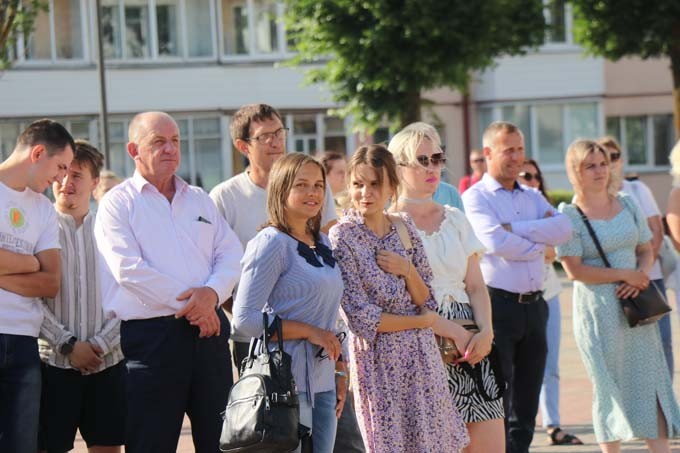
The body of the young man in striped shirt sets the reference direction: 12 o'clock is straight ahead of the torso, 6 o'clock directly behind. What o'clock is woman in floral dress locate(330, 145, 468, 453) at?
The woman in floral dress is roughly at 10 o'clock from the young man in striped shirt.

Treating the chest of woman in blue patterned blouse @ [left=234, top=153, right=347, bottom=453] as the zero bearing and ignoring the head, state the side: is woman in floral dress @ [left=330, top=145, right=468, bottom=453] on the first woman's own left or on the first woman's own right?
on the first woman's own left

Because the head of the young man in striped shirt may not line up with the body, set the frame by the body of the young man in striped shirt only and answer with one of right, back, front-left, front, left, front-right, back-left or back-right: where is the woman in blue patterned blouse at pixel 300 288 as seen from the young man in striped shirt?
front-left

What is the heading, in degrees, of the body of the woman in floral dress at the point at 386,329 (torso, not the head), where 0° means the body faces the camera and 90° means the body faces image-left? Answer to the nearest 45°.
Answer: approximately 315°

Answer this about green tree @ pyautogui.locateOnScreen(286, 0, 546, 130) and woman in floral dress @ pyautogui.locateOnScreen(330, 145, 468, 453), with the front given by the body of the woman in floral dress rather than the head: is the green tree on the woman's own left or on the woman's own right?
on the woman's own left

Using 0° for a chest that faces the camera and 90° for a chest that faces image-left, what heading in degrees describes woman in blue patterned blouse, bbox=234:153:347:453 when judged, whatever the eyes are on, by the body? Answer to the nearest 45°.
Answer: approximately 315°

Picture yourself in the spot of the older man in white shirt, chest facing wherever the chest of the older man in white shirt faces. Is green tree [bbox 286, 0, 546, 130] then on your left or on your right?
on your left

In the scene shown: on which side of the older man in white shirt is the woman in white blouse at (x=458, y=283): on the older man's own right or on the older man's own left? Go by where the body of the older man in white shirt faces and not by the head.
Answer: on the older man's own left

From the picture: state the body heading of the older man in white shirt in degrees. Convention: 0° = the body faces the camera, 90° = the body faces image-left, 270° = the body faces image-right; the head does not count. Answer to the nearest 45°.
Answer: approximately 315°

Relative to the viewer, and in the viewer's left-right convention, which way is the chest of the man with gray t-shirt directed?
facing the viewer and to the right of the viewer
